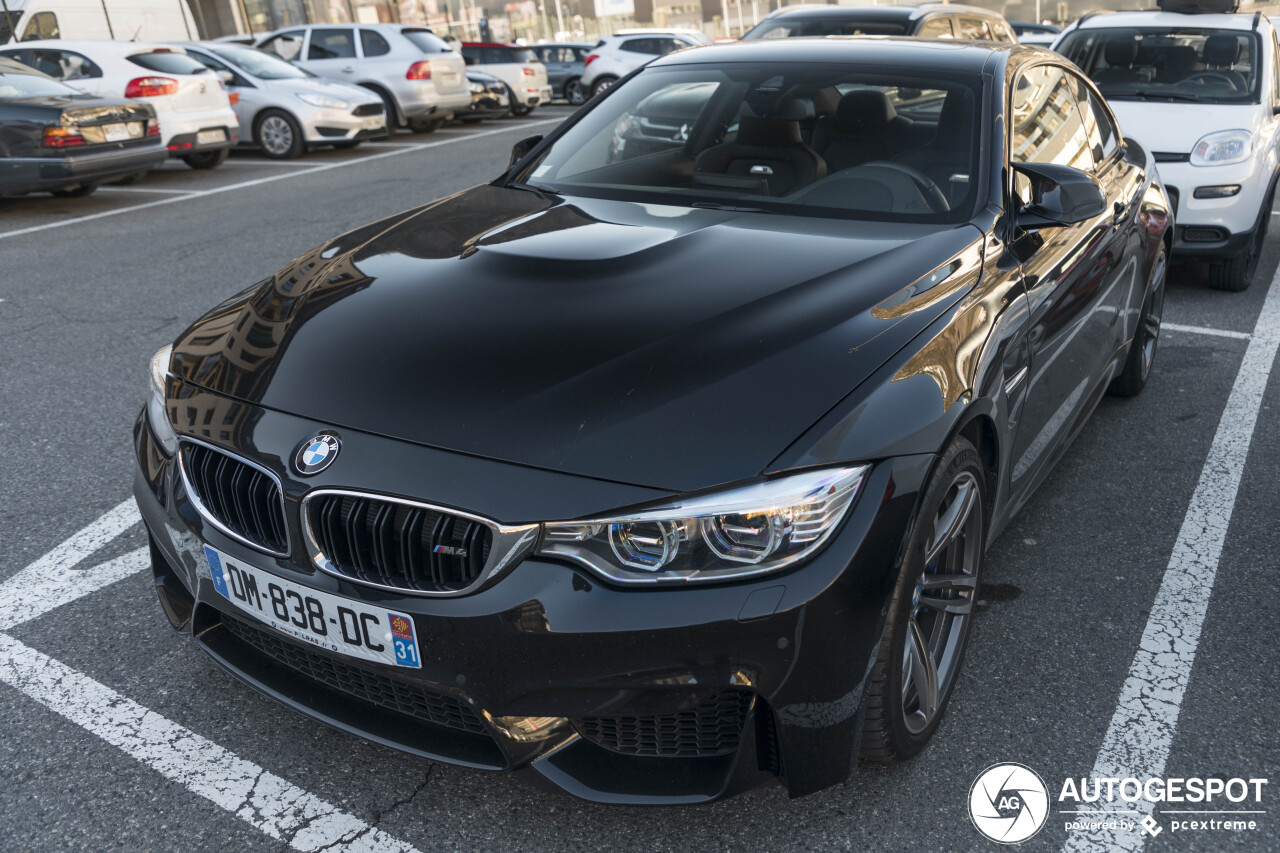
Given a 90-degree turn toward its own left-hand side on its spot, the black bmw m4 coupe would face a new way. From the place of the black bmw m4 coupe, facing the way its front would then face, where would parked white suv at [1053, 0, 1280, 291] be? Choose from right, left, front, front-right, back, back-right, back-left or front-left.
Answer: left

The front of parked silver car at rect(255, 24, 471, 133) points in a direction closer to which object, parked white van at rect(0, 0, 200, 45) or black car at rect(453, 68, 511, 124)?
the parked white van

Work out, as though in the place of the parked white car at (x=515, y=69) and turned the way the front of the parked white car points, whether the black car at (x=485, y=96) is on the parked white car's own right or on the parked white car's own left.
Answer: on the parked white car's own left

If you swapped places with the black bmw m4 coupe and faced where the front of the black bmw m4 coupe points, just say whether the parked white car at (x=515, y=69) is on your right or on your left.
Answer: on your right

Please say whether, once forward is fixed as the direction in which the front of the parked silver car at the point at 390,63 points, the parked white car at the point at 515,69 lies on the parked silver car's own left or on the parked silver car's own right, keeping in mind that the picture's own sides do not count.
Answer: on the parked silver car's own right

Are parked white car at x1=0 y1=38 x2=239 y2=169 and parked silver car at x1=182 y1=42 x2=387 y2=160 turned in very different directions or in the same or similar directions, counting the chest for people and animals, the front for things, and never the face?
very different directions

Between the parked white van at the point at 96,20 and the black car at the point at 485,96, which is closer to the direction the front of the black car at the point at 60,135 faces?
the parked white van

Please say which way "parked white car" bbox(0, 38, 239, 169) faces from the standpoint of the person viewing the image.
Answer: facing away from the viewer and to the left of the viewer

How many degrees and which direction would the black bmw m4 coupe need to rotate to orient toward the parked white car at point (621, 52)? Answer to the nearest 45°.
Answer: approximately 135° to its right

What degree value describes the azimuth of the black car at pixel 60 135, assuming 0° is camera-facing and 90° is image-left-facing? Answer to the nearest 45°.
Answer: approximately 135°

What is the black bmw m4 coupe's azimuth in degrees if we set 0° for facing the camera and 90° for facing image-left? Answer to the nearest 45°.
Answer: approximately 45°

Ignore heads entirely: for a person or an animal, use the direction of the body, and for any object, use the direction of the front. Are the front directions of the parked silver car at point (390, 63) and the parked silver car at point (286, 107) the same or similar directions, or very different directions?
very different directions

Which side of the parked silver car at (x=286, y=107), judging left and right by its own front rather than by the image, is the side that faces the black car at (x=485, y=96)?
left

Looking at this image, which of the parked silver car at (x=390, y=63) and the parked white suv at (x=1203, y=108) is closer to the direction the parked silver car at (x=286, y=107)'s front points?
the parked white suv

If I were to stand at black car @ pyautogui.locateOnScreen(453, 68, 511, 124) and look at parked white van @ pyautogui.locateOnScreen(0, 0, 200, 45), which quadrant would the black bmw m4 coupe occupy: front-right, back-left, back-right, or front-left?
back-left

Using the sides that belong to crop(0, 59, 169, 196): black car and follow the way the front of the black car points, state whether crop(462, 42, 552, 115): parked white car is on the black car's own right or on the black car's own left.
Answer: on the black car's own right

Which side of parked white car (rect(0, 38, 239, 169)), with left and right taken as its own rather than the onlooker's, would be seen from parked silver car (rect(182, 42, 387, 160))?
right
